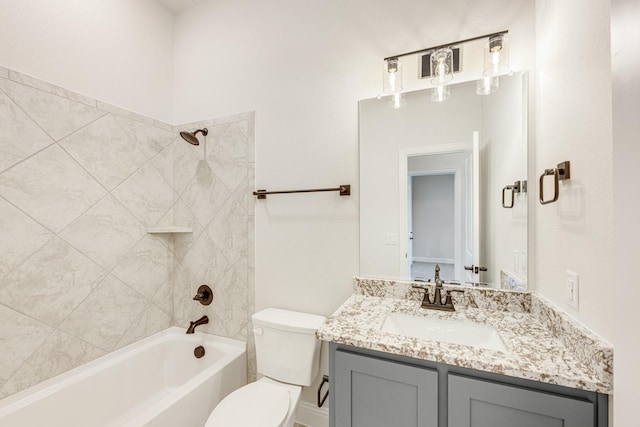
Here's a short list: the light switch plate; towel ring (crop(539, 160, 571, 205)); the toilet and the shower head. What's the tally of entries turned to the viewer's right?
0

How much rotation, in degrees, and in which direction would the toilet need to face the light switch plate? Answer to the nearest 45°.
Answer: approximately 90° to its left

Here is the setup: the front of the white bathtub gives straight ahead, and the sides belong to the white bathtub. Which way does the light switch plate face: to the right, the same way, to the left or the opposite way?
the opposite way

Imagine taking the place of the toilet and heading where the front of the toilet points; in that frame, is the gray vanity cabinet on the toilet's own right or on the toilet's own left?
on the toilet's own left

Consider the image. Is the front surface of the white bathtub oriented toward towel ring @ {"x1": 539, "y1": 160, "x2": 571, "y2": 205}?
yes

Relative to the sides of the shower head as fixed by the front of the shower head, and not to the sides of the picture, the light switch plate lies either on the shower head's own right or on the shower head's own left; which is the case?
on the shower head's own left

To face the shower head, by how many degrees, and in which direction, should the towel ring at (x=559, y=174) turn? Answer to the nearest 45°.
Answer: approximately 45° to its right

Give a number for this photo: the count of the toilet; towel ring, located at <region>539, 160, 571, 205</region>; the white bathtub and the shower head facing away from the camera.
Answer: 0

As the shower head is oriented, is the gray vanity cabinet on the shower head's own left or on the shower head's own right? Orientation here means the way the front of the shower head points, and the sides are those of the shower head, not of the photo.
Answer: on the shower head's own left

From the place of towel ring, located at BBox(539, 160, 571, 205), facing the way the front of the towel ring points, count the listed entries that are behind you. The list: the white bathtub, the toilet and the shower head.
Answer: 0

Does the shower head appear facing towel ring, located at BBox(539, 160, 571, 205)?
no

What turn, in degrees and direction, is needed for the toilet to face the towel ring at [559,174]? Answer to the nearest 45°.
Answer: approximately 90° to its left

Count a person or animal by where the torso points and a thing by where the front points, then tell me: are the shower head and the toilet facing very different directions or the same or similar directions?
same or similar directions
